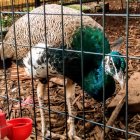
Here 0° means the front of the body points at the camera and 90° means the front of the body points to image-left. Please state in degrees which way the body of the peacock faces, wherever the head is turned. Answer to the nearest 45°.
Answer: approximately 270°

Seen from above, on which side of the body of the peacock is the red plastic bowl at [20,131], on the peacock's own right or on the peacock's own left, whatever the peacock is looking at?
on the peacock's own right
